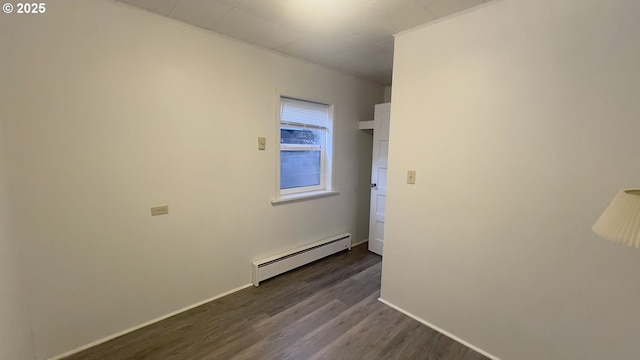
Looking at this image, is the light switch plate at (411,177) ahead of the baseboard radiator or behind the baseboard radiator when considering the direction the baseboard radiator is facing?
ahead

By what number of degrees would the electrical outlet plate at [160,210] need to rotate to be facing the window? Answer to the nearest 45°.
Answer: approximately 90° to its left

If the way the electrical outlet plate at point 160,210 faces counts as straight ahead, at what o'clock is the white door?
The white door is roughly at 9 o'clock from the electrical outlet plate.

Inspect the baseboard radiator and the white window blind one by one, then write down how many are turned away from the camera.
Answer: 0

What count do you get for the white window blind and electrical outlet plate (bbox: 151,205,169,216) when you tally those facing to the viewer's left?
0

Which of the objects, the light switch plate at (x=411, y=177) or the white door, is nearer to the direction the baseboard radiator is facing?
the light switch plate

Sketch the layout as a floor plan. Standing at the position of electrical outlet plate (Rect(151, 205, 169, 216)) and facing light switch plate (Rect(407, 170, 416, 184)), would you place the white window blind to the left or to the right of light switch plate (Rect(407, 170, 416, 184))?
left

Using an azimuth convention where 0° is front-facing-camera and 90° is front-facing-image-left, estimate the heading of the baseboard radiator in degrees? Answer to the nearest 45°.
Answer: approximately 315°

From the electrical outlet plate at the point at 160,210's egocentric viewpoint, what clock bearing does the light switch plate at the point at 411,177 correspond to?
the light switch plate at the point at 411,177 is roughly at 10 o'clock from the electrical outlet plate at the point at 160,210.

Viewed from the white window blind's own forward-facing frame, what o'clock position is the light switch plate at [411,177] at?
The light switch plate is roughly at 12 o'clock from the white window blind.
